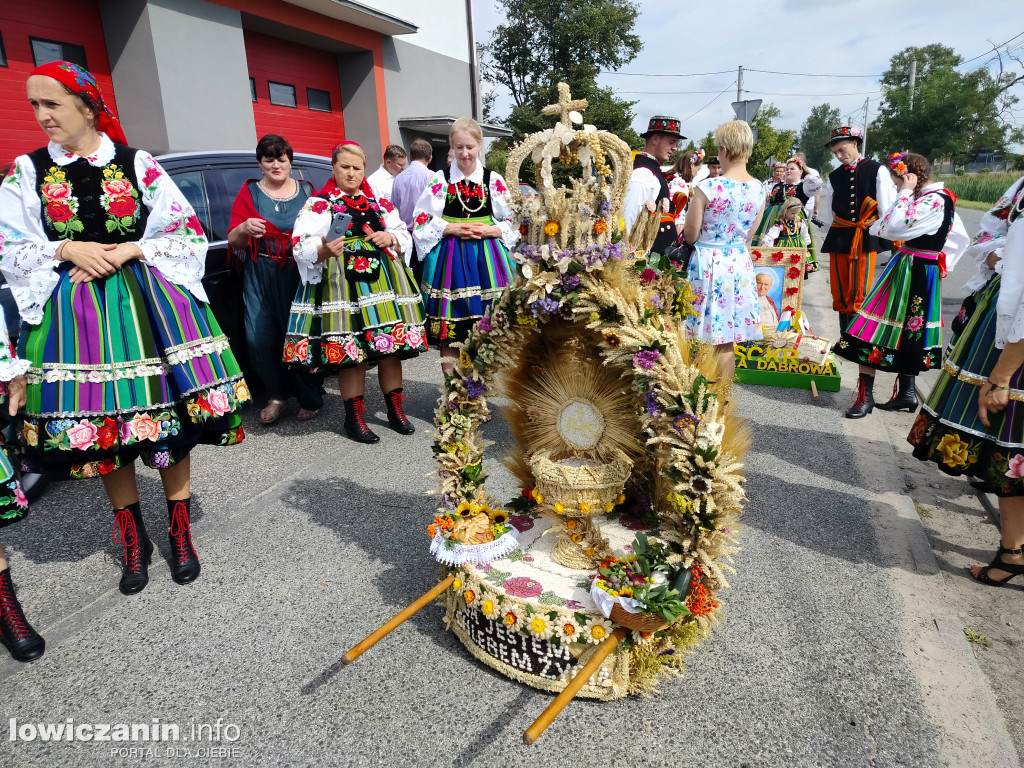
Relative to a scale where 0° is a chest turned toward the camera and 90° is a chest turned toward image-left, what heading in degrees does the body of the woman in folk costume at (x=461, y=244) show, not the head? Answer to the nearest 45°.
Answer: approximately 0°

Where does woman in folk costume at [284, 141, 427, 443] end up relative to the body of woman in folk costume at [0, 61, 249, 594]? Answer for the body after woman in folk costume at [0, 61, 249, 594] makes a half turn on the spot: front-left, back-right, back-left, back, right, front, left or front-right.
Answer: front-right

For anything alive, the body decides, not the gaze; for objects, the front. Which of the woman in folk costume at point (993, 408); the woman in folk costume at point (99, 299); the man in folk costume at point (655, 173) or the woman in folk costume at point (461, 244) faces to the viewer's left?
the woman in folk costume at point (993, 408)

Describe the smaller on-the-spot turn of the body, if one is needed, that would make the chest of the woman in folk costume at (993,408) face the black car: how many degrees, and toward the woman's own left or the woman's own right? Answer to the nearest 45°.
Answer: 0° — they already face it

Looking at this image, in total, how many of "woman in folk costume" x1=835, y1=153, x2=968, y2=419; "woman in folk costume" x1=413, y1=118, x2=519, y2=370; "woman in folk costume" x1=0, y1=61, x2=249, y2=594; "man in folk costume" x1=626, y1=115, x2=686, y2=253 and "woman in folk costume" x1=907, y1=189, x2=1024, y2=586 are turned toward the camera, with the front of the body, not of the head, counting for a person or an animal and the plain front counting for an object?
2

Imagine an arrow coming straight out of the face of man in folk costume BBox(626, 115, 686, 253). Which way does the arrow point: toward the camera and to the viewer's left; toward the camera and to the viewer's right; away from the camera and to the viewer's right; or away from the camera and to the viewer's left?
toward the camera and to the viewer's right

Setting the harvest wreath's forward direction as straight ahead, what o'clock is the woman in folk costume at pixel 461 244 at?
The woman in folk costume is roughly at 4 o'clock from the harvest wreath.

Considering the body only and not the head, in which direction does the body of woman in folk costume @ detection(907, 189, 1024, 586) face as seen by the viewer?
to the viewer's left

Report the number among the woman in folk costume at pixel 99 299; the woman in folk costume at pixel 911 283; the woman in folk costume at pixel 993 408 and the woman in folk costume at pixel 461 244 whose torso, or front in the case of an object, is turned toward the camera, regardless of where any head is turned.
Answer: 2

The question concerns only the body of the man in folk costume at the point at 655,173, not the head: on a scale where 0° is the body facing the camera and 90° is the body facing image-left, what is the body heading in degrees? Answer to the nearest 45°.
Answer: approximately 270°

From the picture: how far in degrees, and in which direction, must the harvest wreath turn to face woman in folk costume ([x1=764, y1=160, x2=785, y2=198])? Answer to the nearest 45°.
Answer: approximately 180°

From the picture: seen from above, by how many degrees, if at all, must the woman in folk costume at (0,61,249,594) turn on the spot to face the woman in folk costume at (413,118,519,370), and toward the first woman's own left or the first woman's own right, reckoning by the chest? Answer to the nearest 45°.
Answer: approximately 135° to the first woman's own left

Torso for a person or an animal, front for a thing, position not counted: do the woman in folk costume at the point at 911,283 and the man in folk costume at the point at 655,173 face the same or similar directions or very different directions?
very different directions

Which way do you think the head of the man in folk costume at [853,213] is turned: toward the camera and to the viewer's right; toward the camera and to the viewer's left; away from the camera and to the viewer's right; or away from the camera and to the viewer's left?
toward the camera and to the viewer's left
